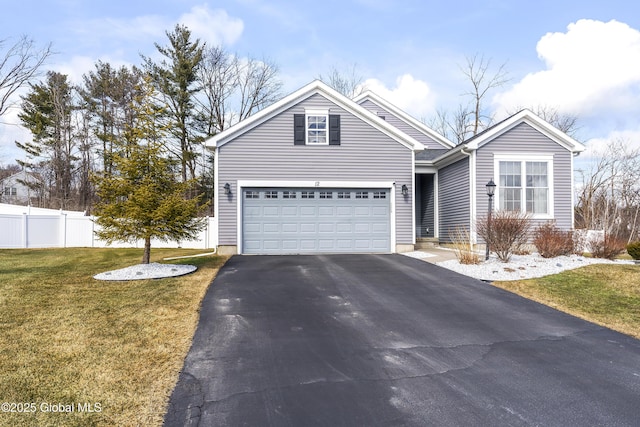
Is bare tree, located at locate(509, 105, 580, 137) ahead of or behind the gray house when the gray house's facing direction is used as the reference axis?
behind

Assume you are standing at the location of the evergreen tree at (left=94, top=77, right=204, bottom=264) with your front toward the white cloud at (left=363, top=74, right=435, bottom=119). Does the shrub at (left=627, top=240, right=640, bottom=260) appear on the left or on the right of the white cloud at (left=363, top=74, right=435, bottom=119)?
right

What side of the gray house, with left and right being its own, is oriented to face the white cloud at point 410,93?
back

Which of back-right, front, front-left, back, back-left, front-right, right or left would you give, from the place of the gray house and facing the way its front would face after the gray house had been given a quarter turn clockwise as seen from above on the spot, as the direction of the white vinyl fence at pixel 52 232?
front

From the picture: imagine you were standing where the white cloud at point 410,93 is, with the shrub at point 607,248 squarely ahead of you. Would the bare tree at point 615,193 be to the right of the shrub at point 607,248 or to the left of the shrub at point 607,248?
left

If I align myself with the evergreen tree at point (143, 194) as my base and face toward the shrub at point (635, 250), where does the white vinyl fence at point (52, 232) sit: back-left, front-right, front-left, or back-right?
back-left

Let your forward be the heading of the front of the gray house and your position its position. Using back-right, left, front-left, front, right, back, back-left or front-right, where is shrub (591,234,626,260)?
left

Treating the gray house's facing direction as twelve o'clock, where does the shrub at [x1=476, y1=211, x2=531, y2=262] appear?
The shrub is roughly at 10 o'clock from the gray house.

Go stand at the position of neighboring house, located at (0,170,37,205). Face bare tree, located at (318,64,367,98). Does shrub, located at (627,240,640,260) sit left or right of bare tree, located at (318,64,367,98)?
right

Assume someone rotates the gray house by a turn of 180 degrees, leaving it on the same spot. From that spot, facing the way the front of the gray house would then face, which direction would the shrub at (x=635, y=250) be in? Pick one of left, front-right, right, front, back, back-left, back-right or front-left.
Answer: right

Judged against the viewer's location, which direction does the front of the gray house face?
facing the viewer

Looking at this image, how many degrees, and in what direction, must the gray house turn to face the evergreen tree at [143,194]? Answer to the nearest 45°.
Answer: approximately 45° to its right

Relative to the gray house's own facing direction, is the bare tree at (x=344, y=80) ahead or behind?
behind
